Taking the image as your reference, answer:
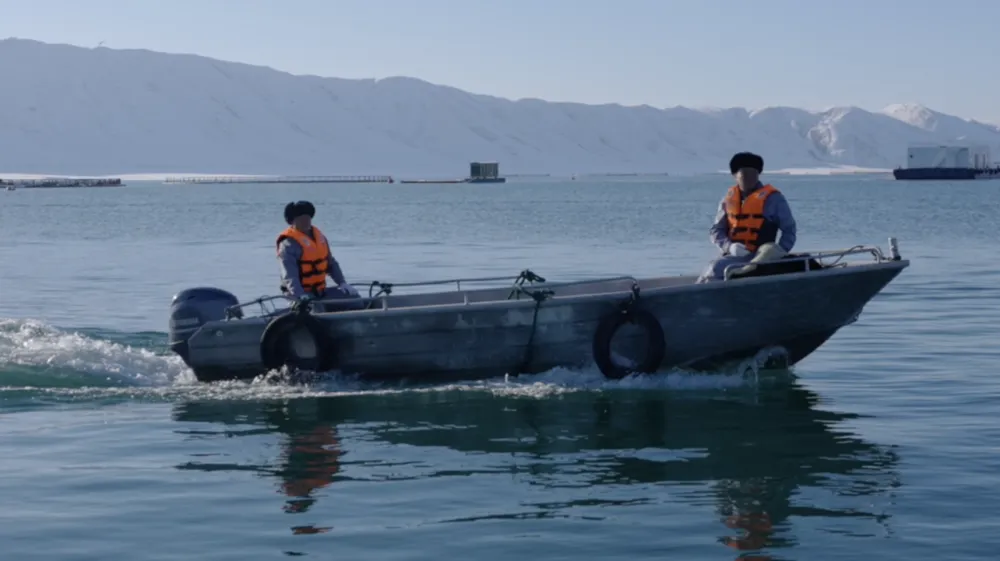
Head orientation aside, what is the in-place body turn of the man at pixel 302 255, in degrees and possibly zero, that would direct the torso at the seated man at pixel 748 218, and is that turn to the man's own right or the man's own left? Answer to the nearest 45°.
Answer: approximately 45° to the man's own left

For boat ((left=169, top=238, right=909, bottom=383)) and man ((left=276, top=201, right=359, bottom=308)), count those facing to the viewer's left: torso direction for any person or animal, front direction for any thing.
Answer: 0

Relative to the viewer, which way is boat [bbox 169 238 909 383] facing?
to the viewer's right

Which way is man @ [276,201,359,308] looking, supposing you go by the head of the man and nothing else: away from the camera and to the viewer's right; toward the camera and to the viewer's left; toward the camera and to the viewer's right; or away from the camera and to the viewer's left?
toward the camera and to the viewer's right

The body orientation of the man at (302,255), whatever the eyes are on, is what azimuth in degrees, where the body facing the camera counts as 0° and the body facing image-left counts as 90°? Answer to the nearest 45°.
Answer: approximately 315°
